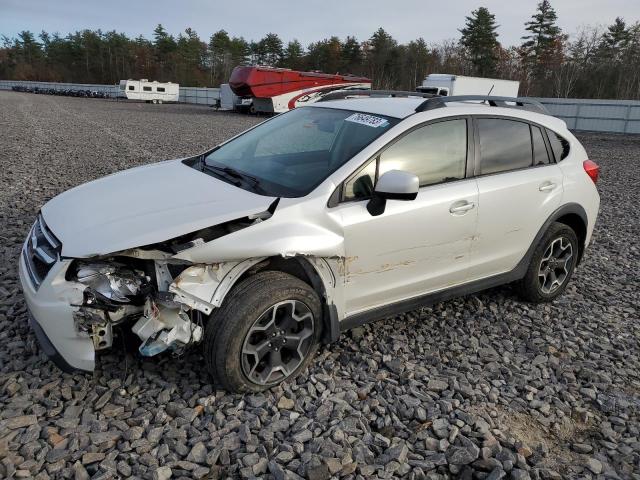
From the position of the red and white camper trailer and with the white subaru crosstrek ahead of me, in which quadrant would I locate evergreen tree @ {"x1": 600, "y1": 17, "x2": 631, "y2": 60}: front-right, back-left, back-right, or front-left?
back-left

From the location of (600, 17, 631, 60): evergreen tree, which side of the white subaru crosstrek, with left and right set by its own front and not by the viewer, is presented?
back

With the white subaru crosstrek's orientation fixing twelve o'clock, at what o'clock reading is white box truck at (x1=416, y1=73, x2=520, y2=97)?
The white box truck is roughly at 5 o'clock from the white subaru crosstrek.

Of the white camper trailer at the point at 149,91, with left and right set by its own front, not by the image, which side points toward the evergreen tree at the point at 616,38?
back

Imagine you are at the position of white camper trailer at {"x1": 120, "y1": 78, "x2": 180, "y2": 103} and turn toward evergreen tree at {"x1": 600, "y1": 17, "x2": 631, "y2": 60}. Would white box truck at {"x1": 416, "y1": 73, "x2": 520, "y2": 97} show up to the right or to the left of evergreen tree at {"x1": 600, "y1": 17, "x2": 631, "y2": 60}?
right

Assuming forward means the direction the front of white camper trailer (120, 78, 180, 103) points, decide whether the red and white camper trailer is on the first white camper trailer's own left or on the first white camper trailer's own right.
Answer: on the first white camper trailer's own left

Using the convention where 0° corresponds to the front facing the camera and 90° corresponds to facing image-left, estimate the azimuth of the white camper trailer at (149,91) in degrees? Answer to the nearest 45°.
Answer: approximately 90°

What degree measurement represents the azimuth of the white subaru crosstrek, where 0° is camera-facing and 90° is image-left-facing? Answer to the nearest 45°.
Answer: approximately 45°

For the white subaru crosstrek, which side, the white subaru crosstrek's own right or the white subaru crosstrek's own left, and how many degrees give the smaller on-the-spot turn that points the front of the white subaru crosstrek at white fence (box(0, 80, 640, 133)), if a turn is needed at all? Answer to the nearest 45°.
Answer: approximately 180°
